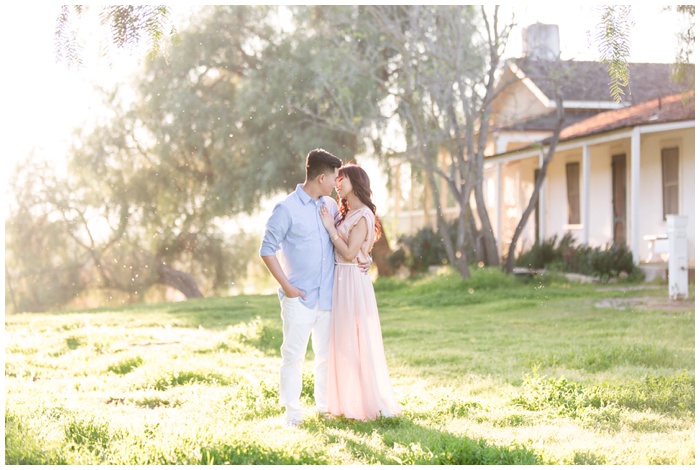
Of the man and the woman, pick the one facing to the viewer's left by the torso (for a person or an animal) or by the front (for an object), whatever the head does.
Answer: the woman

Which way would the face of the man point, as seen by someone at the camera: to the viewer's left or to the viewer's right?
to the viewer's right

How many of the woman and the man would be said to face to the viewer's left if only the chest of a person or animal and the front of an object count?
1

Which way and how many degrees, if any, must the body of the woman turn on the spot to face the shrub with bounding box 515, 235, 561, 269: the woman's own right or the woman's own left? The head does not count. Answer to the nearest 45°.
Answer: approximately 90° to the woman's own right

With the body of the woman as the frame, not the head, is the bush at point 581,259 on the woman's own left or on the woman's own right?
on the woman's own right

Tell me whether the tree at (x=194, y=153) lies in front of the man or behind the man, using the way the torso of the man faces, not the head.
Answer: behind

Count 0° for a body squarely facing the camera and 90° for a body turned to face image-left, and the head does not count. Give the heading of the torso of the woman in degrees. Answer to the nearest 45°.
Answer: approximately 90°
